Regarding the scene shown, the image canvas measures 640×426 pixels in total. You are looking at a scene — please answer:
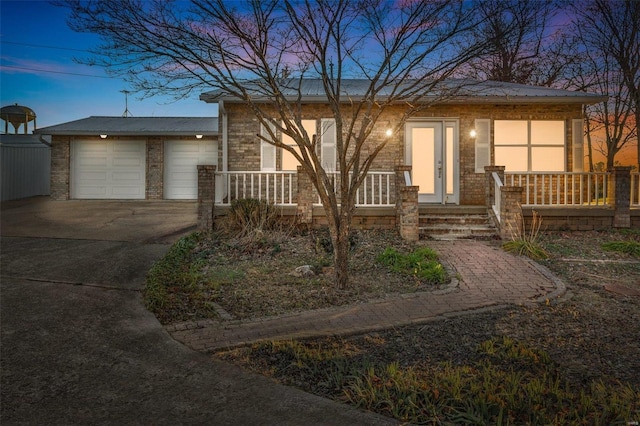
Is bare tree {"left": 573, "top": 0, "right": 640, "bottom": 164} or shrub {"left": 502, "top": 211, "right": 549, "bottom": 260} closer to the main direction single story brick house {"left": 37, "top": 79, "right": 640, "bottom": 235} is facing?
the shrub

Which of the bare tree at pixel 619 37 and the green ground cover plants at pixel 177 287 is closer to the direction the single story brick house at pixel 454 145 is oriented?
the green ground cover plants

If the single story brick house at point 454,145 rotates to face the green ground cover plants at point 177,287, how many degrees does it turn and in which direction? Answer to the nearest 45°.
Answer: approximately 45° to its right

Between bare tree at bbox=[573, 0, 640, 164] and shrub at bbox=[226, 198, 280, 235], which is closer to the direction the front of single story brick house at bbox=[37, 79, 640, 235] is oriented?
the shrub

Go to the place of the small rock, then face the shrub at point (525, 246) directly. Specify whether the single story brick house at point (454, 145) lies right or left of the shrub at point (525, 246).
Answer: left

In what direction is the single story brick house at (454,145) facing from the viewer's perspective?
toward the camera

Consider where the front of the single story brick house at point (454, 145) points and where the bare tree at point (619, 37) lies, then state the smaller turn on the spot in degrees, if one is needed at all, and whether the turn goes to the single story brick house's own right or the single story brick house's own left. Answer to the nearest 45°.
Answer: approximately 135° to the single story brick house's own left

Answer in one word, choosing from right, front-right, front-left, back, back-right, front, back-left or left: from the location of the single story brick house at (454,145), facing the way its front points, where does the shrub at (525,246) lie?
front

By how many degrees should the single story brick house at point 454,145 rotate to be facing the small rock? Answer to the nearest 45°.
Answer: approximately 45° to its right

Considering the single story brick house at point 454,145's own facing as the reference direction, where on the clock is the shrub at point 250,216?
The shrub is roughly at 2 o'clock from the single story brick house.
